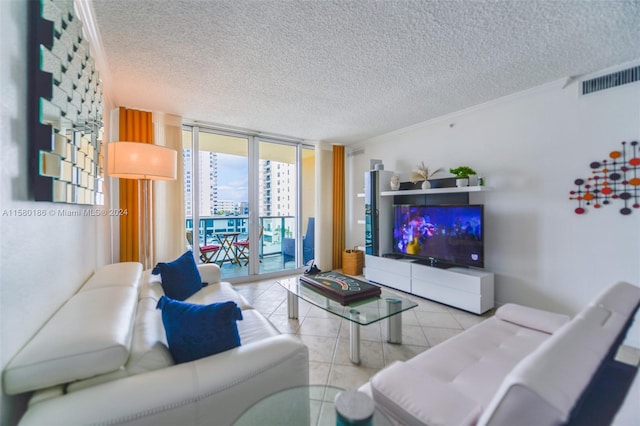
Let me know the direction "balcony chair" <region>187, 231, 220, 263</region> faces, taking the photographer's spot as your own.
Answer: facing to the right of the viewer

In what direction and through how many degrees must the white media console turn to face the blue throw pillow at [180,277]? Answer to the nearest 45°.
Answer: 0° — it already faces it

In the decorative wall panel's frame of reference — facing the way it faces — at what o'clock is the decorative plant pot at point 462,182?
The decorative plant pot is roughly at 11 o'clock from the decorative wall panel.

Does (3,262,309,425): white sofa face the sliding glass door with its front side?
no

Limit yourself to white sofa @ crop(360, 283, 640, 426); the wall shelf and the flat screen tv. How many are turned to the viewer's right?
0

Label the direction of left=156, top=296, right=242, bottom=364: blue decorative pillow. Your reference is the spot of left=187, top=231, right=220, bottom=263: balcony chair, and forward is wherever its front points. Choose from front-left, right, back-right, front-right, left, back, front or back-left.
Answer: right

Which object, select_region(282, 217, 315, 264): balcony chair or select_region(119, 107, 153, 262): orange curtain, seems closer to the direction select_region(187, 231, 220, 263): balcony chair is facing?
the balcony chair

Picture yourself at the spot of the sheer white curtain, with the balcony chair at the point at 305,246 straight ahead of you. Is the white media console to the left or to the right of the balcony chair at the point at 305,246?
right

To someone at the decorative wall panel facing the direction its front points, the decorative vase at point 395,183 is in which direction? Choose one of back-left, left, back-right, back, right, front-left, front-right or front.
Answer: front-left

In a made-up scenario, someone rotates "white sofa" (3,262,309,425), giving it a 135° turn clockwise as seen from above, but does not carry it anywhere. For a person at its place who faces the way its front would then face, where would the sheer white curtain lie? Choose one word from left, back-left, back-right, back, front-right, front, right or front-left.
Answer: back-right

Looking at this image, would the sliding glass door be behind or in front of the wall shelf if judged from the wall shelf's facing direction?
in front

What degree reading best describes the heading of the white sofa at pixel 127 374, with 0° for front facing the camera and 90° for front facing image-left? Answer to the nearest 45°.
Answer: approximately 270°

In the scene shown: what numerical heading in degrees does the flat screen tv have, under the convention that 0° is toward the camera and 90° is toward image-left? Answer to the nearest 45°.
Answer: approximately 45°

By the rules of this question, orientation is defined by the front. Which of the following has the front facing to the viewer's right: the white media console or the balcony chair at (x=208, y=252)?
the balcony chair
